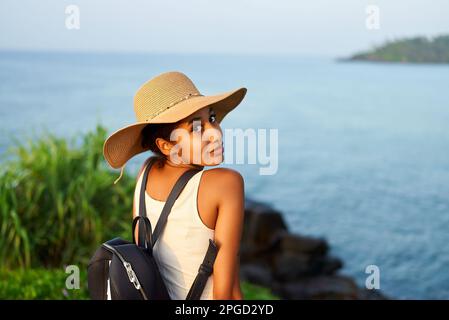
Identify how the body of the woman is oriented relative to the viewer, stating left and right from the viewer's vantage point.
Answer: facing away from the viewer and to the right of the viewer
